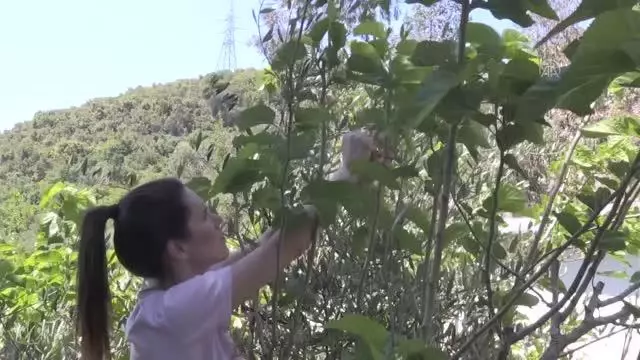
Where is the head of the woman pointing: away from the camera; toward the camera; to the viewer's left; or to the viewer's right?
to the viewer's right

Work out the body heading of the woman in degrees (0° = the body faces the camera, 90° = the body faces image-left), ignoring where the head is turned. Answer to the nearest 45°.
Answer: approximately 270°
